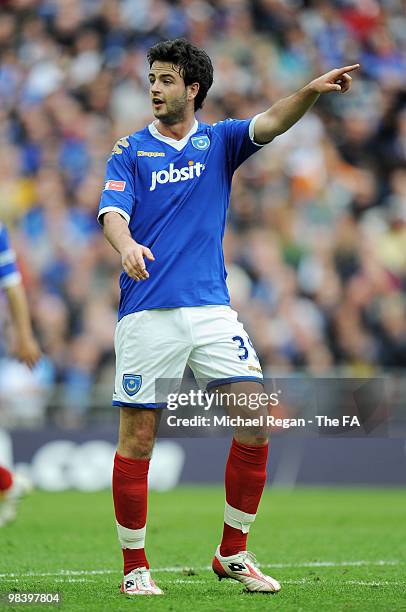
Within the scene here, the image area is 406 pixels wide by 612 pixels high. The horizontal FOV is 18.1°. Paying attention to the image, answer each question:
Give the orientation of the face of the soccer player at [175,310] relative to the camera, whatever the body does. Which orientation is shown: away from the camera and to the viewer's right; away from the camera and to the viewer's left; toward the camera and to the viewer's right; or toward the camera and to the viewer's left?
toward the camera and to the viewer's left

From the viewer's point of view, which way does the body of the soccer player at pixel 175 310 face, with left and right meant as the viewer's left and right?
facing the viewer
